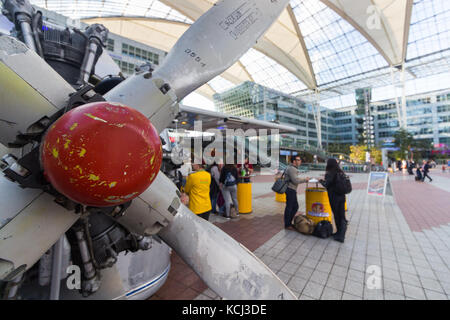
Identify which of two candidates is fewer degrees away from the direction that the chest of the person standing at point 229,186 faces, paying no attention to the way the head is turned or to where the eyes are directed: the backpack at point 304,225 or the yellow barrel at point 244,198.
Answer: the yellow barrel

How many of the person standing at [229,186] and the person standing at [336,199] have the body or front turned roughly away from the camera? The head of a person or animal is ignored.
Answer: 1

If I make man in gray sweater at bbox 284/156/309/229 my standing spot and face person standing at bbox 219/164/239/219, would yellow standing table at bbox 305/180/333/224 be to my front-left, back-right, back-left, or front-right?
back-right

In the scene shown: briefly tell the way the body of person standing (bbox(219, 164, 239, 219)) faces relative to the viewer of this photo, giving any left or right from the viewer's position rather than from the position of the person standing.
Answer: facing away from the viewer

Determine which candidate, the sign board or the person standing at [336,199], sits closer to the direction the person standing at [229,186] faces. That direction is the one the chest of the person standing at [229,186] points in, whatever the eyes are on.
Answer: the sign board

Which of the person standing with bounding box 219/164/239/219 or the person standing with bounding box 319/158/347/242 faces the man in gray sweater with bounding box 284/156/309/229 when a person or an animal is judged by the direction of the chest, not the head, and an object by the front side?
the person standing with bounding box 319/158/347/242

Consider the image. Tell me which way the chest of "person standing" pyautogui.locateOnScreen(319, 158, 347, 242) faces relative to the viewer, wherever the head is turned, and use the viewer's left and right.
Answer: facing to the left of the viewer

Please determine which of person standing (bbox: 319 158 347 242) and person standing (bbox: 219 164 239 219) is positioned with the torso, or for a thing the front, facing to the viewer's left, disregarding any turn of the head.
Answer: person standing (bbox: 319 158 347 242)

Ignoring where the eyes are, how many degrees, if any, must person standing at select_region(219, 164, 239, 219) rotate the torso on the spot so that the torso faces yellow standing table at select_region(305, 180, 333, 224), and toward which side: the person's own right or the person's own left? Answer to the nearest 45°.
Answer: approximately 135° to the person's own right

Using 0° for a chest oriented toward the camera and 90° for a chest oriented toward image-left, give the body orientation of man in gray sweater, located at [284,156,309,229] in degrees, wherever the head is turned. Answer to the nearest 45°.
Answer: approximately 270°

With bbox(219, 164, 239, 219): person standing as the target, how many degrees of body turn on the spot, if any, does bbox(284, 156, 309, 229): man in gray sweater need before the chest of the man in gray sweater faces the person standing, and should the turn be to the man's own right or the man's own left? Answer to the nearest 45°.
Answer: approximately 180°
